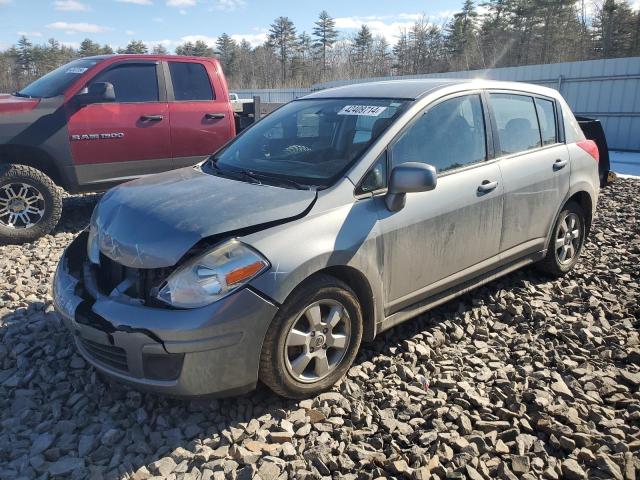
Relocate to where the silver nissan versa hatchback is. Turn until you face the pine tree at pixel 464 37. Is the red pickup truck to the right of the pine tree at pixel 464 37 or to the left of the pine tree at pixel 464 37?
left

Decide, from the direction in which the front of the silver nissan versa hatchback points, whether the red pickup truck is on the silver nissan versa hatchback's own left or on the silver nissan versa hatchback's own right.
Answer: on the silver nissan versa hatchback's own right

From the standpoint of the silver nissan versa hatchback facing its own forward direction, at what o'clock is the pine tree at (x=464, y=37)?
The pine tree is roughly at 5 o'clock from the silver nissan versa hatchback.

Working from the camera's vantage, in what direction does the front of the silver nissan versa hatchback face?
facing the viewer and to the left of the viewer
